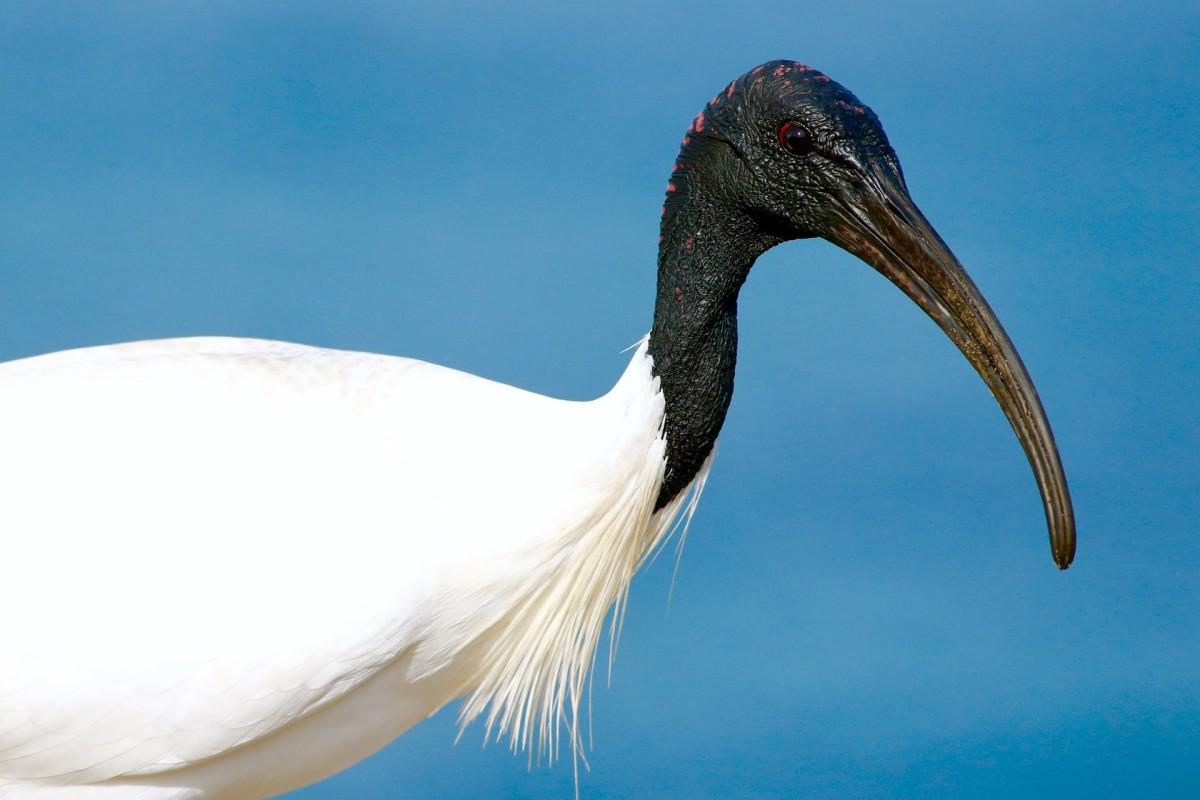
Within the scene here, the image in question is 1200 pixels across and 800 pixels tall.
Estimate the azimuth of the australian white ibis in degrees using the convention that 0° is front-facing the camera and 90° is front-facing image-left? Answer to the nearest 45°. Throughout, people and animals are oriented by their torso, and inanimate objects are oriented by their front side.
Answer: approximately 270°
